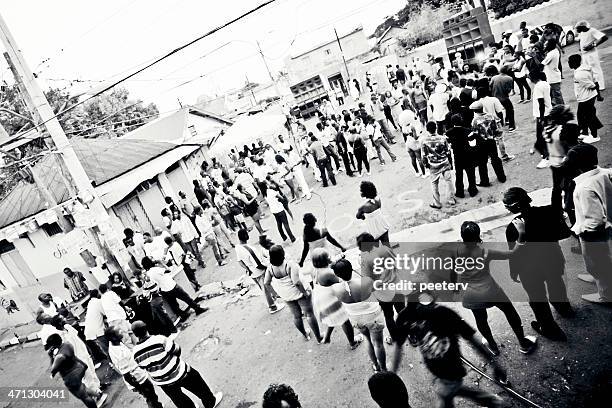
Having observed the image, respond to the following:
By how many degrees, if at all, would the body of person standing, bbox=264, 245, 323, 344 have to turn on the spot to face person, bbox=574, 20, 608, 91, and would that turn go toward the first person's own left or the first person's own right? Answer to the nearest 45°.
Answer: approximately 90° to the first person's own right

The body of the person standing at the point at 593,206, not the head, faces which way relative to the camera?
to the viewer's left

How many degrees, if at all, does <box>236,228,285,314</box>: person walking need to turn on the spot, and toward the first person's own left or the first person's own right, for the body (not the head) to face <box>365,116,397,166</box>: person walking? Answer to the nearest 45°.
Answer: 0° — they already face them

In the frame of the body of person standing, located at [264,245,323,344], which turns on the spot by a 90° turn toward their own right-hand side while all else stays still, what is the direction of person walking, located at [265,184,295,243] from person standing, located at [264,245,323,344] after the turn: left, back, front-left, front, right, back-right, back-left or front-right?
left

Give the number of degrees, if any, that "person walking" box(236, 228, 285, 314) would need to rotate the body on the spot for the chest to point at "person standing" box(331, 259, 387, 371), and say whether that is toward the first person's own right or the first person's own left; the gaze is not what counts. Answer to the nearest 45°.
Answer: approximately 135° to the first person's own right

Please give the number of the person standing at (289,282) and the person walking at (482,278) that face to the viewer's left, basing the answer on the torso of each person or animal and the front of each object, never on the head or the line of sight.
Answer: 0

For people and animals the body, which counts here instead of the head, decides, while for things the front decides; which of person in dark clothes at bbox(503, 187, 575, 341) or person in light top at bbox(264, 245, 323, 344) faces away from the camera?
person in light top at bbox(264, 245, 323, 344)

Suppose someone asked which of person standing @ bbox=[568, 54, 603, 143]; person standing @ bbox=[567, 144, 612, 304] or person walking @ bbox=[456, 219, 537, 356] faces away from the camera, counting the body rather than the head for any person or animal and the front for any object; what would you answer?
person walking @ bbox=[456, 219, 537, 356]

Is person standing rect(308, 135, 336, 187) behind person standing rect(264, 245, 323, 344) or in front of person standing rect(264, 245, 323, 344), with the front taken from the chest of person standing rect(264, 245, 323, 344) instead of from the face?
in front

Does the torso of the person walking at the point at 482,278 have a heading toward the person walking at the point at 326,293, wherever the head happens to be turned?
no

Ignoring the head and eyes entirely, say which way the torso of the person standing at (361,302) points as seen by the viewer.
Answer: away from the camera

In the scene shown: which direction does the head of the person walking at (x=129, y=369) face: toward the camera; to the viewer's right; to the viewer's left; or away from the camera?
away from the camera

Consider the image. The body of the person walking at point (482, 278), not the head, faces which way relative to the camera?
away from the camera
